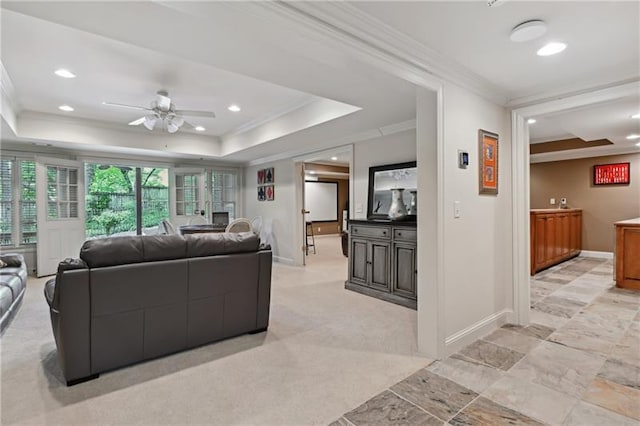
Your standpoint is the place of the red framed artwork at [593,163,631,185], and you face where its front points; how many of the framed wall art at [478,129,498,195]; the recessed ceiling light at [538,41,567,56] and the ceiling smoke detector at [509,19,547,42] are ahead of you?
3

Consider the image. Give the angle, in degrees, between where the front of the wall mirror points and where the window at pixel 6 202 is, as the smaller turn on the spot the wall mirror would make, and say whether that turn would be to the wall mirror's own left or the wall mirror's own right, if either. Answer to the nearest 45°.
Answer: approximately 45° to the wall mirror's own right

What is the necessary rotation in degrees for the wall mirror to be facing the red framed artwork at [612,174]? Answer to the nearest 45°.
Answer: approximately 180°

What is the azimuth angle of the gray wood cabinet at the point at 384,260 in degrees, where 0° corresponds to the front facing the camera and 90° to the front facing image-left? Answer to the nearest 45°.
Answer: approximately 45°
